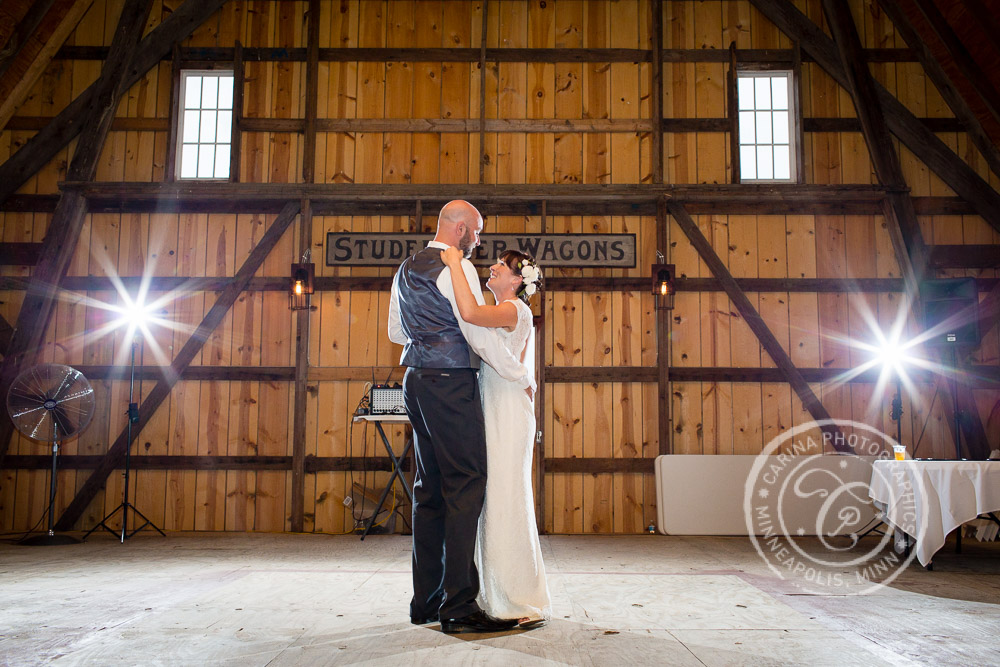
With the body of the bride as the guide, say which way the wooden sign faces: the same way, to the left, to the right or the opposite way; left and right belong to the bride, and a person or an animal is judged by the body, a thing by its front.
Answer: to the left

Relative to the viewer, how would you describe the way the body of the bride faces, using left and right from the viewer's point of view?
facing to the left of the viewer

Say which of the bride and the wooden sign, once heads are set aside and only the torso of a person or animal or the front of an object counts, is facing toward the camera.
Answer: the wooden sign

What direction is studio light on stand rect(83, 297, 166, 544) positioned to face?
toward the camera

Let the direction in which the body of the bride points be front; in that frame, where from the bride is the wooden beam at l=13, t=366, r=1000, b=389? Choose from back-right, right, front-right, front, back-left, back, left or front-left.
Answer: right

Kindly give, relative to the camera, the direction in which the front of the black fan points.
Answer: facing the viewer

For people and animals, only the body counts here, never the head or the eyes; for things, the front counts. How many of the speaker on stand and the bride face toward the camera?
1

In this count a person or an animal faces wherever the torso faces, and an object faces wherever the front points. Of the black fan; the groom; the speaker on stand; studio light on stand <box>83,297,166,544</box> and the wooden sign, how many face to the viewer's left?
0

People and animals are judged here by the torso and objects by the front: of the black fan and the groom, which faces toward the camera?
the black fan

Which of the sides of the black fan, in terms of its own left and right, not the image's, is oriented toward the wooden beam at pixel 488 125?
left

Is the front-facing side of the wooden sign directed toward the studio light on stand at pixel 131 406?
no

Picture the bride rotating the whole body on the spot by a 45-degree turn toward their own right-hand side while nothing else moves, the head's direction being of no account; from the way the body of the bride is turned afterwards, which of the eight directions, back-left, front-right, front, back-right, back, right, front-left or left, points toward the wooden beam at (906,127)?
right

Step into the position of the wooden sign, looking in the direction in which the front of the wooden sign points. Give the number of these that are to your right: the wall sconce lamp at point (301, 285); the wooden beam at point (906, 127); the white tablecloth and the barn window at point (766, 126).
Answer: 1

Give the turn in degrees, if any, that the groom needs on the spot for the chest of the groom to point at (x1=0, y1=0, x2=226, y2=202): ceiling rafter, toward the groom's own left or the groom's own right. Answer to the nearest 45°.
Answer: approximately 90° to the groom's own left

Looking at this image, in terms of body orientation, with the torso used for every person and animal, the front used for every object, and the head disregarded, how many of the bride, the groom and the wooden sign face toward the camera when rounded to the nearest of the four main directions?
1

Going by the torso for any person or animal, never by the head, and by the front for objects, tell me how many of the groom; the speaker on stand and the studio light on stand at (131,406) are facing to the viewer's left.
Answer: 0

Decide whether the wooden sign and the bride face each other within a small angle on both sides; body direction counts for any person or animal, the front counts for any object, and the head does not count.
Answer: no

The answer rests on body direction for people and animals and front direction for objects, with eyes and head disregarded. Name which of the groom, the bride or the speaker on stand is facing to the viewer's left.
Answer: the bride

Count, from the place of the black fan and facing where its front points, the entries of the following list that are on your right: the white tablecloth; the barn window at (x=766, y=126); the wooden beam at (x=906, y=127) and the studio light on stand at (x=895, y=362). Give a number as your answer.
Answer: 0

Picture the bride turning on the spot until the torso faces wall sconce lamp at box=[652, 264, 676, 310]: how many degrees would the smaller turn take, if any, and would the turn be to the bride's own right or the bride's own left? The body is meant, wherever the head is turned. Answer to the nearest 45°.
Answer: approximately 90° to the bride's own right
